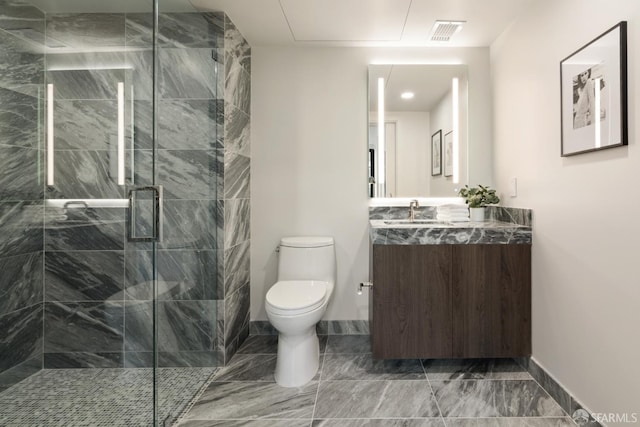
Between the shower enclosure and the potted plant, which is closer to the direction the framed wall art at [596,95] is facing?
the shower enclosure

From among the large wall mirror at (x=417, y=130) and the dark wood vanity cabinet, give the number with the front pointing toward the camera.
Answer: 2

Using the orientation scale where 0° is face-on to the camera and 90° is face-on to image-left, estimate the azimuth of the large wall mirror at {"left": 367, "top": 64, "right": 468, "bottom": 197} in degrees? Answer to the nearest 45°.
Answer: approximately 0°

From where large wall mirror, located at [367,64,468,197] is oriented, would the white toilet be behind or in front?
in front

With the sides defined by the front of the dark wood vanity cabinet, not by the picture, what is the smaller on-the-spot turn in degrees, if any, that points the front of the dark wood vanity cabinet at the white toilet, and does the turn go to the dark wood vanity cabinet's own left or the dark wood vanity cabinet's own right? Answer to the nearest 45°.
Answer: approximately 90° to the dark wood vanity cabinet's own right

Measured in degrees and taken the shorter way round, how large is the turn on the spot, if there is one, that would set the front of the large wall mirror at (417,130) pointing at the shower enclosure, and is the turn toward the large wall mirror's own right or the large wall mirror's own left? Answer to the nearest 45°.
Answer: approximately 45° to the large wall mirror's own right

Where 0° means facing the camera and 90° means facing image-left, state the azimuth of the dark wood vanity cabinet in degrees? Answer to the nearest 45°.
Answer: approximately 0°

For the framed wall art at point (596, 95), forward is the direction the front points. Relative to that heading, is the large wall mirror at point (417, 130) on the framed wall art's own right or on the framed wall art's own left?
on the framed wall art's own right

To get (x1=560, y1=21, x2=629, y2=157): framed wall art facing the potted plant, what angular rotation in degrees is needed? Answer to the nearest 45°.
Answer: approximately 90° to its right
